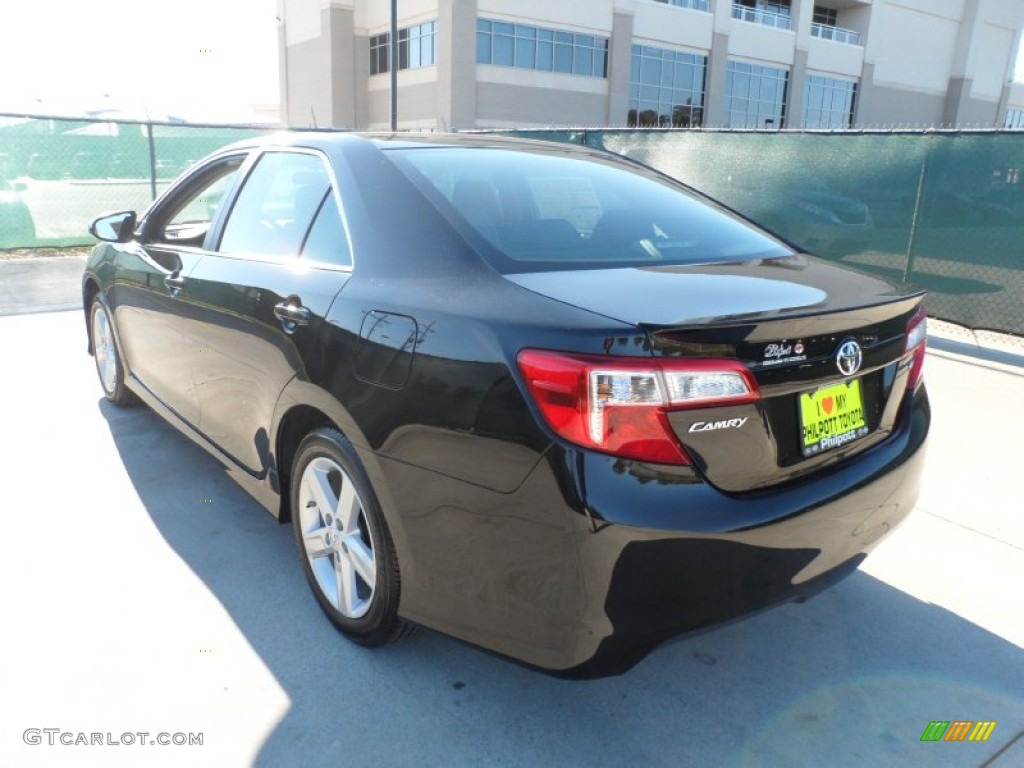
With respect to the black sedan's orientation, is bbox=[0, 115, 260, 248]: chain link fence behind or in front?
in front

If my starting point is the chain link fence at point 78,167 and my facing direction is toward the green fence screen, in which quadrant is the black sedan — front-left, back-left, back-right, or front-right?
front-right

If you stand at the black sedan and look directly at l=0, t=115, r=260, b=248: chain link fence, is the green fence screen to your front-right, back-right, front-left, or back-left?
front-right

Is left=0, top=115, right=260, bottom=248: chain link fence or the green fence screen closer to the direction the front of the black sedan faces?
the chain link fence

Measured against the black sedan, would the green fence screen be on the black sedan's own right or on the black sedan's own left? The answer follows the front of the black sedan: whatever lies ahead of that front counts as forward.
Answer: on the black sedan's own right

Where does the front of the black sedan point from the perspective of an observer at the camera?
facing away from the viewer and to the left of the viewer

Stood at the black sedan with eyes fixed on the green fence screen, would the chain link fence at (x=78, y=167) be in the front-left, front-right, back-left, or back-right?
front-left
